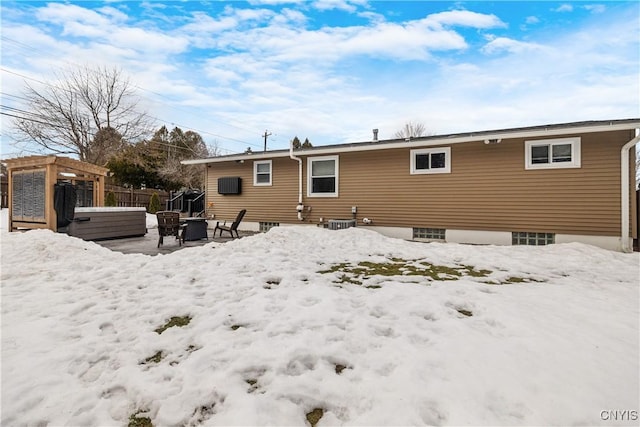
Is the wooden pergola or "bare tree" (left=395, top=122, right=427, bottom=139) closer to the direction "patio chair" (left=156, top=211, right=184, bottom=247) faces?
the bare tree

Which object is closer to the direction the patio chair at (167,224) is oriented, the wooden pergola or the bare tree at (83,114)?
the bare tree

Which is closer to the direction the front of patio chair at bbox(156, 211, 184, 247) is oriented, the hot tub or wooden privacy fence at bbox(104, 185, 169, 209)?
the wooden privacy fence

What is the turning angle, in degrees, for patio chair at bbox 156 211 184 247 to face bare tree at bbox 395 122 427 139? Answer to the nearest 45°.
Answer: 0° — it already faces it

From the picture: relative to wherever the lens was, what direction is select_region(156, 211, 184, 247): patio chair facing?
facing away from the viewer and to the right of the viewer

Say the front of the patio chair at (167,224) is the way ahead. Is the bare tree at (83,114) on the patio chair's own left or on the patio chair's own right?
on the patio chair's own left

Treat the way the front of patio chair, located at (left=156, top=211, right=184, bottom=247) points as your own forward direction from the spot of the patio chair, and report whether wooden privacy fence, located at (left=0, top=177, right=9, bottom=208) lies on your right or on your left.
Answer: on your left
